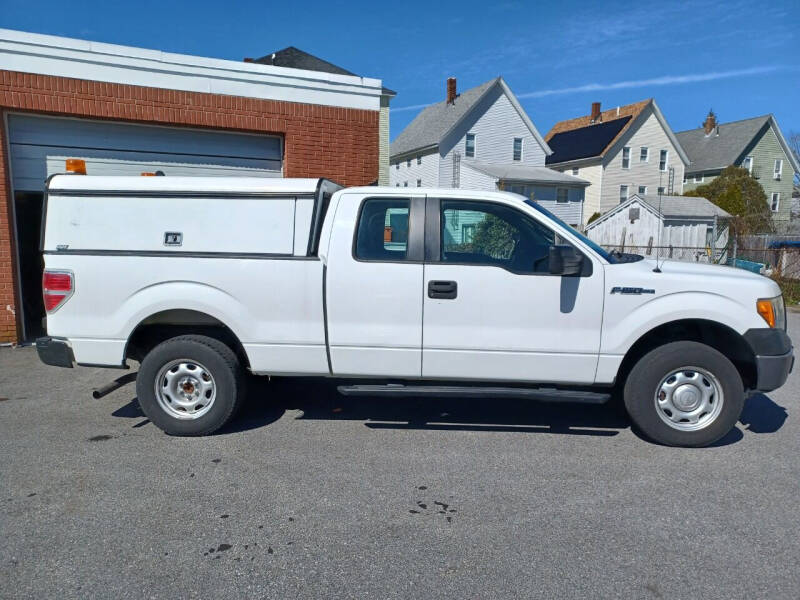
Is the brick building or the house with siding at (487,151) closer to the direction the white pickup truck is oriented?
the house with siding

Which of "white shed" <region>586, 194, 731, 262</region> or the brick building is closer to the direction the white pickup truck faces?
the white shed

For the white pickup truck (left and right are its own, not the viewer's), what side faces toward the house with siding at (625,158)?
left

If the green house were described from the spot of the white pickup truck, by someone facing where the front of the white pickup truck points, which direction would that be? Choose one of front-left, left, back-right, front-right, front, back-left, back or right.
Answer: front-left

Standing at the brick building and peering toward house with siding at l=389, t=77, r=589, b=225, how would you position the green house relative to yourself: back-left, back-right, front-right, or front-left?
front-right

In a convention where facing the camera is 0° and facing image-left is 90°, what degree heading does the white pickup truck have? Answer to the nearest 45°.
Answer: approximately 270°

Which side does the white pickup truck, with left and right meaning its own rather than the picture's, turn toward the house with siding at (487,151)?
left

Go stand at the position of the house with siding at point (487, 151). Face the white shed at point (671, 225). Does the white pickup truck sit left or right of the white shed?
right

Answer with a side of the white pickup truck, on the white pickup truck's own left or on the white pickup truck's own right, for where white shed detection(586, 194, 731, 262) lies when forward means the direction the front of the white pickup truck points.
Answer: on the white pickup truck's own left

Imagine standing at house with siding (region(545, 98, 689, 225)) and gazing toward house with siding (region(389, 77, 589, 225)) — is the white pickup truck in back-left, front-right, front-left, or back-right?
front-left
